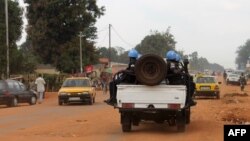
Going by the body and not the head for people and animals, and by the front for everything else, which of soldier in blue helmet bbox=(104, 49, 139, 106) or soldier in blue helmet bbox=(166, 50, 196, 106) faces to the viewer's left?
soldier in blue helmet bbox=(104, 49, 139, 106)

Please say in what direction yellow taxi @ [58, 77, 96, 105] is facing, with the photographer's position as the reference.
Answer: facing the viewer

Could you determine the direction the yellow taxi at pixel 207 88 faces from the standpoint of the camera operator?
facing away from the viewer

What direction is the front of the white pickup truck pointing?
away from the camera

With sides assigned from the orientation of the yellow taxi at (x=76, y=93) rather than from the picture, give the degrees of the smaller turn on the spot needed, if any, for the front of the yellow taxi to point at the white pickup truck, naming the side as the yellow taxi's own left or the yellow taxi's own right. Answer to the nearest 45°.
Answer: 0° — it already faces it

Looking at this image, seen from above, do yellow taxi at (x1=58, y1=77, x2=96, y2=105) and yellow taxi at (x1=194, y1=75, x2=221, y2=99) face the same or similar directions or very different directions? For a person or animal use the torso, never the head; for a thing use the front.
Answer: very different directions

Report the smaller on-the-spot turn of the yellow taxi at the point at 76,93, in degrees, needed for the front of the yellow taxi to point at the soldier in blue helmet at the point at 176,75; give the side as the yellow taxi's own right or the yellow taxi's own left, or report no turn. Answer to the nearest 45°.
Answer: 0° — it already faces them
